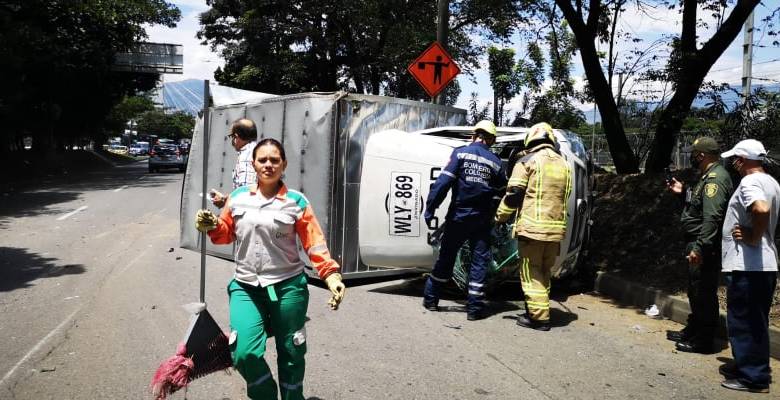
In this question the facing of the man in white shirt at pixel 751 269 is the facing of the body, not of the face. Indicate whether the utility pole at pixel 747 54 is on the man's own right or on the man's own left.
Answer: on the man's own right

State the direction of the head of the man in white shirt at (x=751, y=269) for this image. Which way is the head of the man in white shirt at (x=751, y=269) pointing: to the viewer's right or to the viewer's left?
to the viewer's left

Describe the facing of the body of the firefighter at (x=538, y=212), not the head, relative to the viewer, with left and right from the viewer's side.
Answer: facing away from the viewer and to the left of the viewer

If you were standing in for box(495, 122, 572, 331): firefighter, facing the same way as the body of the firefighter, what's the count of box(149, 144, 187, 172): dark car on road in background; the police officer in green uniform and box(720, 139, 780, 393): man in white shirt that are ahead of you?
1

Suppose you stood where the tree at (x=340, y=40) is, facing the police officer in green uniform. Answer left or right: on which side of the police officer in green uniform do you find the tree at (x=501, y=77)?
left

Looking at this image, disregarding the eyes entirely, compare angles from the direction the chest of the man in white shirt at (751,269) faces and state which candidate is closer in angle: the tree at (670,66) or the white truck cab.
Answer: the white truck cab

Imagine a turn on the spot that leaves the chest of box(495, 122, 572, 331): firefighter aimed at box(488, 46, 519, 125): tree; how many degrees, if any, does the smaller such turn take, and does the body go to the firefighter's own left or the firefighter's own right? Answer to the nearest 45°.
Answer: approximately 45° to the firefighter's own right

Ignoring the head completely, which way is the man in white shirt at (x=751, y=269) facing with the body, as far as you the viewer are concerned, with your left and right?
facing to the left of the viewer

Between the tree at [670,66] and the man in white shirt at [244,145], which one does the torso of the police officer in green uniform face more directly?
the man in white shirt

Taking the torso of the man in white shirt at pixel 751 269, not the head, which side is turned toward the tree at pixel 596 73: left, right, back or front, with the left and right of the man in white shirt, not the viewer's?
right

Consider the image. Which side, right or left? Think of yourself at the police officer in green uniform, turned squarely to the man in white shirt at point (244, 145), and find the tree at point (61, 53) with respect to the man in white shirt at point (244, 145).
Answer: right

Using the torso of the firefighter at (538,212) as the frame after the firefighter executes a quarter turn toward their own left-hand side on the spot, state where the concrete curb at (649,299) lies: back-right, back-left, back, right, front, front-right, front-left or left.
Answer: back

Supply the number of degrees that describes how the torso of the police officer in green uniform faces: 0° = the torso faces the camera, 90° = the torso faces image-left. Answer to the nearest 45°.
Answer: approximately 90°

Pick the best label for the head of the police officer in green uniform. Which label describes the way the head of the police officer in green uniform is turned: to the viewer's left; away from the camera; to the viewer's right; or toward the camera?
to the viewer's left

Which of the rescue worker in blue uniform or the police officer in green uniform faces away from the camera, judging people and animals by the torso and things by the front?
the rescue worker in blue uniform

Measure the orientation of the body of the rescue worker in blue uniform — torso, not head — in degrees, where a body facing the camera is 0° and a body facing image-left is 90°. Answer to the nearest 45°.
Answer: approximately 180°
